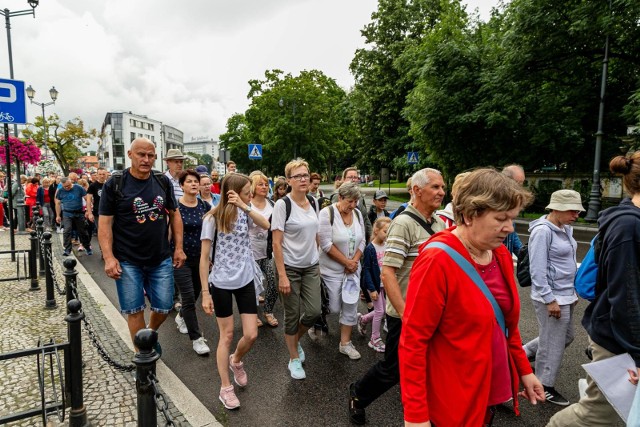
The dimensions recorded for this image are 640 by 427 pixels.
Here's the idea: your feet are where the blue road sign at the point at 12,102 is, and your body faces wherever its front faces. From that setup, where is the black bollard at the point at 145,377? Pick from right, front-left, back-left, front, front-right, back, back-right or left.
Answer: front

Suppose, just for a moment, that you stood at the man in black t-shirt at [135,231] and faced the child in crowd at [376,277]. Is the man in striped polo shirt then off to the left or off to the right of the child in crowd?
right

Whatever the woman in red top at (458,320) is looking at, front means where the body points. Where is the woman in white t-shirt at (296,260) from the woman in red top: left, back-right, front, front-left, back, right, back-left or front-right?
back

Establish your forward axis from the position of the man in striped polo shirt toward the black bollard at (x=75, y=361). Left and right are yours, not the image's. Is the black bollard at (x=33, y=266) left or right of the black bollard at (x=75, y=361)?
right

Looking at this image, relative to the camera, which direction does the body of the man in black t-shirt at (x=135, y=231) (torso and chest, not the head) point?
toward the camera

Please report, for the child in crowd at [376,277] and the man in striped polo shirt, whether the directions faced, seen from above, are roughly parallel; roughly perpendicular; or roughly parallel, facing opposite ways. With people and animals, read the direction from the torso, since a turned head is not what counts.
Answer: roughly parallel

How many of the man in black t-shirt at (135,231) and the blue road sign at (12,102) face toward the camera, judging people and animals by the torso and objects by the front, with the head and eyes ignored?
2

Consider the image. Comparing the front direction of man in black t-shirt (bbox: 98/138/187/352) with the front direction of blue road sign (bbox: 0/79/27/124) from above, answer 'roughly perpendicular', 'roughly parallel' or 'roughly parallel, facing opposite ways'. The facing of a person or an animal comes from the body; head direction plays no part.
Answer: roughly parallel

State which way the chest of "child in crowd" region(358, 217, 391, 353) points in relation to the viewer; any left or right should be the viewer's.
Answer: facing the viewer and to the right of the viewer

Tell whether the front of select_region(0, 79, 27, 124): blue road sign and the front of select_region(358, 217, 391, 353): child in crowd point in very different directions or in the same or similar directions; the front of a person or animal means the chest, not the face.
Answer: same or similar directions

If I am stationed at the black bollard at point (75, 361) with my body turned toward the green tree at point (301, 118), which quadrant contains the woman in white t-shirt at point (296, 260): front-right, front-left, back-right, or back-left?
front-right
